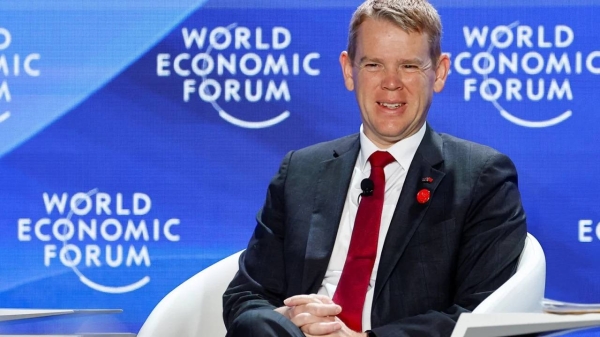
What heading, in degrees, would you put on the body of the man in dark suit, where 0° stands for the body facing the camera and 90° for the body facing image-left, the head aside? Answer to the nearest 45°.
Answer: approximately 45°
